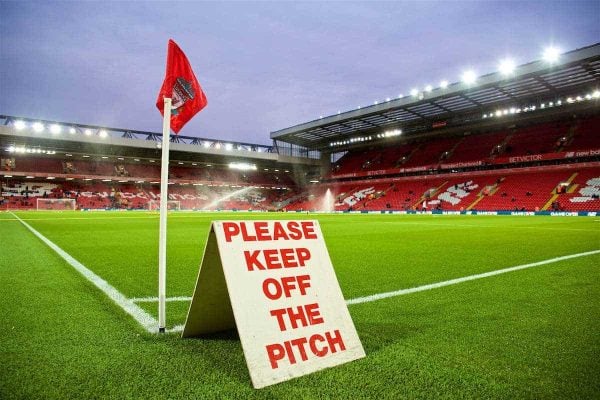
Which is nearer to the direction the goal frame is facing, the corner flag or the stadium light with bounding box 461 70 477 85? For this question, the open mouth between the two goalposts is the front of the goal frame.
the corner flag

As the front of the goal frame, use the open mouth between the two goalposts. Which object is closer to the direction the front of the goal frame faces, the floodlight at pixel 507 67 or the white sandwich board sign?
the white sandwich board sign

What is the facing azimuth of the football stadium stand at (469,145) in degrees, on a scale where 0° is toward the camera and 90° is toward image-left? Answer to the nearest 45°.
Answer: approximately 0°

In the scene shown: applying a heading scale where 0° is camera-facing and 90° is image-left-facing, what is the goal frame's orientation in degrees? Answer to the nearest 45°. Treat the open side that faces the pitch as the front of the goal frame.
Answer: approximately 0°

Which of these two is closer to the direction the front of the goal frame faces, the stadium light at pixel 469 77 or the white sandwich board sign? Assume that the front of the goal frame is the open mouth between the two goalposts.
the white sandwich board sign

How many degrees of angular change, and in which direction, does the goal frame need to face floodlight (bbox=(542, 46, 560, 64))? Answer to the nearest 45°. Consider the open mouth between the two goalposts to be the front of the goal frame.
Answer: approximately 45° to its left
